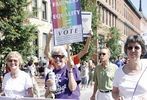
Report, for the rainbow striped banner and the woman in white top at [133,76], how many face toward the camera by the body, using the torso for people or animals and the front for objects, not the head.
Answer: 2

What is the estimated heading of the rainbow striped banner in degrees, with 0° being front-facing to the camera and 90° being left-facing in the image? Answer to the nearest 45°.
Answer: approximately 0°

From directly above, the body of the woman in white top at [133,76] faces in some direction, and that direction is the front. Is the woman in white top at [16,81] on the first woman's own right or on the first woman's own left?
on the first woman's own right

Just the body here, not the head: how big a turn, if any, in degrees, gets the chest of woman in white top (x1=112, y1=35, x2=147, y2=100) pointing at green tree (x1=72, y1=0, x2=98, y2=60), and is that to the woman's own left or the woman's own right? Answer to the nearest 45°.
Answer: approximately 180°
